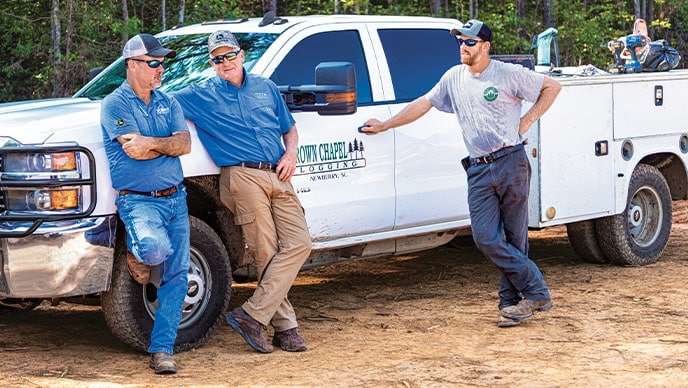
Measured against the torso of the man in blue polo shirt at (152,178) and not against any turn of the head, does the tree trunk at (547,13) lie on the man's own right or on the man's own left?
on the man's own left

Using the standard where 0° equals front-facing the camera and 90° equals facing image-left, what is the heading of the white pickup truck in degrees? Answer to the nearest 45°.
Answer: approximately 45°

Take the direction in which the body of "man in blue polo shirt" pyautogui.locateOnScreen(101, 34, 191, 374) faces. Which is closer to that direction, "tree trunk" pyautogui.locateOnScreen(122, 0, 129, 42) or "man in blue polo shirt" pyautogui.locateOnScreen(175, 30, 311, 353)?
the man in blue polo shirt

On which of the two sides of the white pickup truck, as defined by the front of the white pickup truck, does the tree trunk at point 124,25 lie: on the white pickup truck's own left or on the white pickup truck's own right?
on the white pickup truck's own right

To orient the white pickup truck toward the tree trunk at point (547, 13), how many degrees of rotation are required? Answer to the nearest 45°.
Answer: approximately 135° to its right

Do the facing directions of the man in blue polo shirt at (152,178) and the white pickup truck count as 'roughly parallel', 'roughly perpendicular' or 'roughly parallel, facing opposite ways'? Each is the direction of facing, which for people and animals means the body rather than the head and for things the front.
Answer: roughly perpendicular

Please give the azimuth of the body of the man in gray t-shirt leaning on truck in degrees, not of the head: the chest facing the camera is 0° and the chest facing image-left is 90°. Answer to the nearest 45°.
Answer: approximately 45°

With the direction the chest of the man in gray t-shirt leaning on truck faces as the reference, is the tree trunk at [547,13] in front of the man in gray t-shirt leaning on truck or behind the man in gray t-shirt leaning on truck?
behind

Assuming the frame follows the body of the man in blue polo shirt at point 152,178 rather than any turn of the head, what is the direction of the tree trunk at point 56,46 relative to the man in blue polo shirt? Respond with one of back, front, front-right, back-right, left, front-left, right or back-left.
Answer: back-left

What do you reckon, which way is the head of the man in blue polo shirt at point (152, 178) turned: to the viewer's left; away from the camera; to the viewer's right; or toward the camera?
to the viewer's right

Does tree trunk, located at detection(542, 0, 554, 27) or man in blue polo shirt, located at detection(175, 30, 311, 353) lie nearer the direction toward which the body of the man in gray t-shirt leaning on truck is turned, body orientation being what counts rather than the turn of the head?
the man in blue polo shirt

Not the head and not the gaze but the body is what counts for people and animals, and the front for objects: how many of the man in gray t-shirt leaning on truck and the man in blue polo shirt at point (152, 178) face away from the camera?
0

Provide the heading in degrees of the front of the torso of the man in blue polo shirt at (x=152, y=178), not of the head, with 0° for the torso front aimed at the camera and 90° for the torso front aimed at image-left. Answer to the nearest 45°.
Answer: approximately 315°
